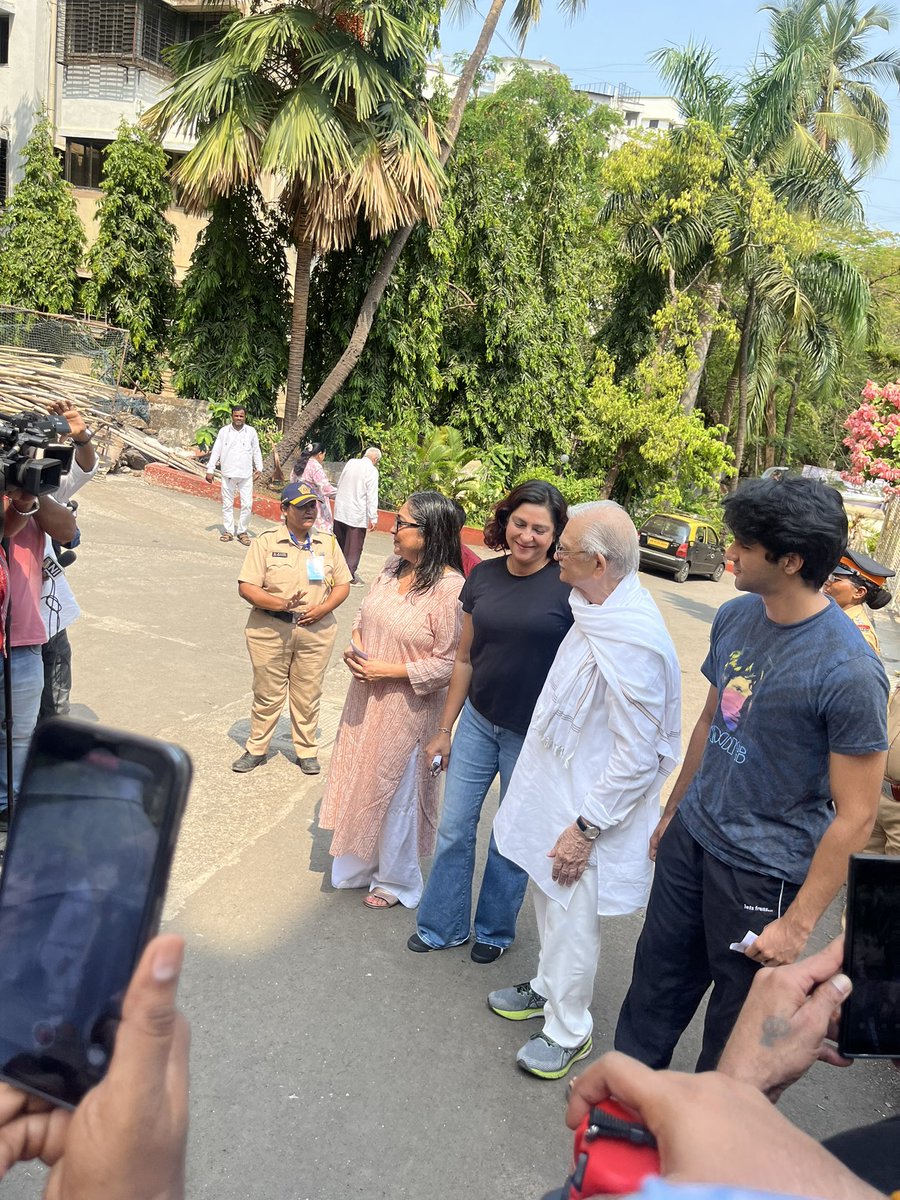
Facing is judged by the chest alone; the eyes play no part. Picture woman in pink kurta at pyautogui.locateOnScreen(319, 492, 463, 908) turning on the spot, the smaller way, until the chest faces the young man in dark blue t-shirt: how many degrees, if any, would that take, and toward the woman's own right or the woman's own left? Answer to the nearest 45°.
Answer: approximately 90° to the woman's own left

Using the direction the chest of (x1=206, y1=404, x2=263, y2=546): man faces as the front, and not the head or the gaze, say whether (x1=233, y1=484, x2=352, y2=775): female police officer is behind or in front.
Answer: in front

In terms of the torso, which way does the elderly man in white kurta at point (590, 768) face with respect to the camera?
to the viewer's left

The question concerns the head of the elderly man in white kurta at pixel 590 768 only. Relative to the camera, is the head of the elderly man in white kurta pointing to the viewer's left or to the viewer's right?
to the viewer's left

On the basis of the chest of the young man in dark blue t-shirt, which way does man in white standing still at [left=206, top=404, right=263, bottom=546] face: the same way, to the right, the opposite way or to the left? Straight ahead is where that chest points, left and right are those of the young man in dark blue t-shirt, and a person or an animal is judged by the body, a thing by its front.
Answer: to the left

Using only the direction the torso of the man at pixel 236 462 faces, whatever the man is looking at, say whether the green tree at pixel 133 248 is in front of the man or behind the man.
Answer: behind

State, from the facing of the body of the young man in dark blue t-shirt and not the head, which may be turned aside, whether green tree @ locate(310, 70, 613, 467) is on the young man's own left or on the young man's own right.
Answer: on the young man's own right

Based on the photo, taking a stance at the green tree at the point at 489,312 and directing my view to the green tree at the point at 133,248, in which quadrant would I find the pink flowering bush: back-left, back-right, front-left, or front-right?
back-left

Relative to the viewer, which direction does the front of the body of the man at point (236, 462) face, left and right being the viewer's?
facing the viewer

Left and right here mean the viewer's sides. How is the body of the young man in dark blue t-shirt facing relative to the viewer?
facing the viewer and to the left of the viewer

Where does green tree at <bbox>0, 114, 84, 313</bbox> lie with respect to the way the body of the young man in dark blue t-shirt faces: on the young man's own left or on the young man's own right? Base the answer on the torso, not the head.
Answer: on the young man's own right

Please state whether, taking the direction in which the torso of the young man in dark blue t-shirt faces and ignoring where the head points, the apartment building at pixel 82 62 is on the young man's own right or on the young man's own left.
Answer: on the young man's own right
